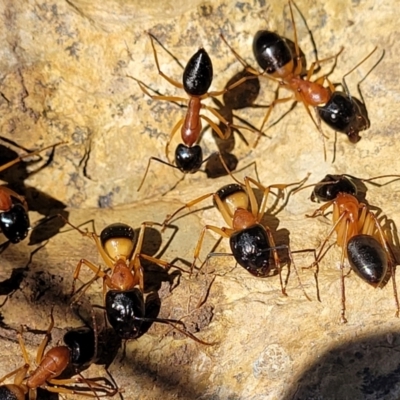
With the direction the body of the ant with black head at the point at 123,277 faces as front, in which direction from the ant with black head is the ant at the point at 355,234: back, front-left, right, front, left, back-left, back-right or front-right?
left

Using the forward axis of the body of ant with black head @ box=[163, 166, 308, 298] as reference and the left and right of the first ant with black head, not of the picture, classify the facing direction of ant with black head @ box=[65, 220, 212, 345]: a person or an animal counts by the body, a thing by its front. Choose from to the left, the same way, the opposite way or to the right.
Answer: the same way

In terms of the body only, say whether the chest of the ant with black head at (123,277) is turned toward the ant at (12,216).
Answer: no

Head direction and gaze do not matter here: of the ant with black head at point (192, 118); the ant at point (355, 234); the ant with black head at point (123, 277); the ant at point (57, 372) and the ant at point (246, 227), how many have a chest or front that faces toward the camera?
3

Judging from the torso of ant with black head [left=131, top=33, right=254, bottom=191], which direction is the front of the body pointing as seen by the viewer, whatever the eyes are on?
toward the camera

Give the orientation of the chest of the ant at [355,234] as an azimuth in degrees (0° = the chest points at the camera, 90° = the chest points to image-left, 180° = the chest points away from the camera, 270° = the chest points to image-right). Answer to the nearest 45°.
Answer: approximately 135°

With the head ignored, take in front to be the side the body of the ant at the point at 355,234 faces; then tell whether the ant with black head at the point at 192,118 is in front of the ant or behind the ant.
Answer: in front
